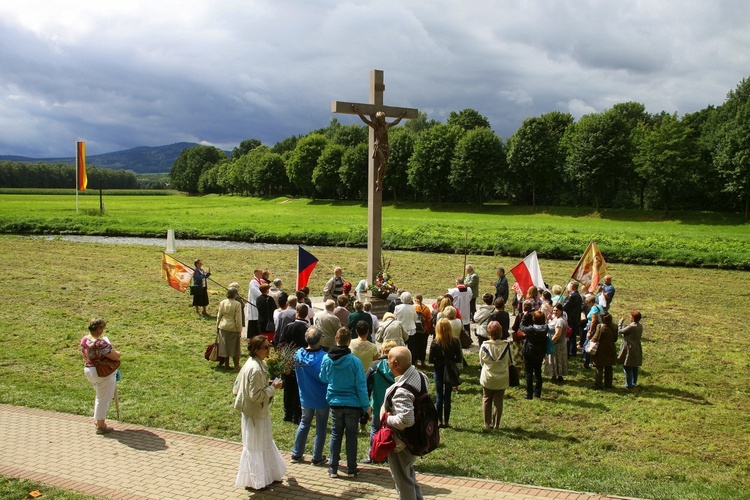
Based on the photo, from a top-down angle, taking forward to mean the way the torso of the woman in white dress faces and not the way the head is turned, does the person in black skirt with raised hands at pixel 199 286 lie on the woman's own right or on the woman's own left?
on the woman's own left

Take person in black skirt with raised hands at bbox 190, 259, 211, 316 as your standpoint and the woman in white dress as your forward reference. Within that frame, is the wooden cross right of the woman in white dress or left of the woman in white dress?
left

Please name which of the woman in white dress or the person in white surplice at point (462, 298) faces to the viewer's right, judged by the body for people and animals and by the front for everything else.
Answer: the woman in white dress

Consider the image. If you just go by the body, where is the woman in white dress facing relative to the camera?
to the viewer's right

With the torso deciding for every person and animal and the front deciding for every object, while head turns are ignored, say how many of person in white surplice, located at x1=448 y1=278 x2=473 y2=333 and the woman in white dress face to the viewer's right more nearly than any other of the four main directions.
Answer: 1

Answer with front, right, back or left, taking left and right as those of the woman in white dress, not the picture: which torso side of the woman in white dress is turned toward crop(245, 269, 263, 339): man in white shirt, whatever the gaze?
left
